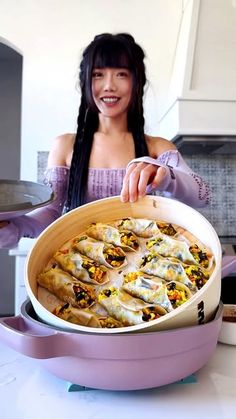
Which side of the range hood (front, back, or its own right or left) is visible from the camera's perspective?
front

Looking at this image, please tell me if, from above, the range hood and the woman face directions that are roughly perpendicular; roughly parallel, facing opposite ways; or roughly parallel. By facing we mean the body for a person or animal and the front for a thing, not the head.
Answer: roughly parallel

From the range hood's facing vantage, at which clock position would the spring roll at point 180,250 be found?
The spring roll is roughly at 12 o'clock from the range hood.

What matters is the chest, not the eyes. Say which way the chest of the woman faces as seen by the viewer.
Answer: toward the camera

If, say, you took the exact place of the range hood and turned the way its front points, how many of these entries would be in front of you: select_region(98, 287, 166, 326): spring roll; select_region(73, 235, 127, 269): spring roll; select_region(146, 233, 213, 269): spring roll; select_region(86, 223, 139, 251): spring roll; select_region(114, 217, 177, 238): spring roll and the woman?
6

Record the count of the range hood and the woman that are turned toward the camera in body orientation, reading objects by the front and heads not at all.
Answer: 2

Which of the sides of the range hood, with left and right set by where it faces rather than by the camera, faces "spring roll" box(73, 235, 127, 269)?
front

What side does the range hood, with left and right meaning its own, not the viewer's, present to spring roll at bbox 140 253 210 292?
front
